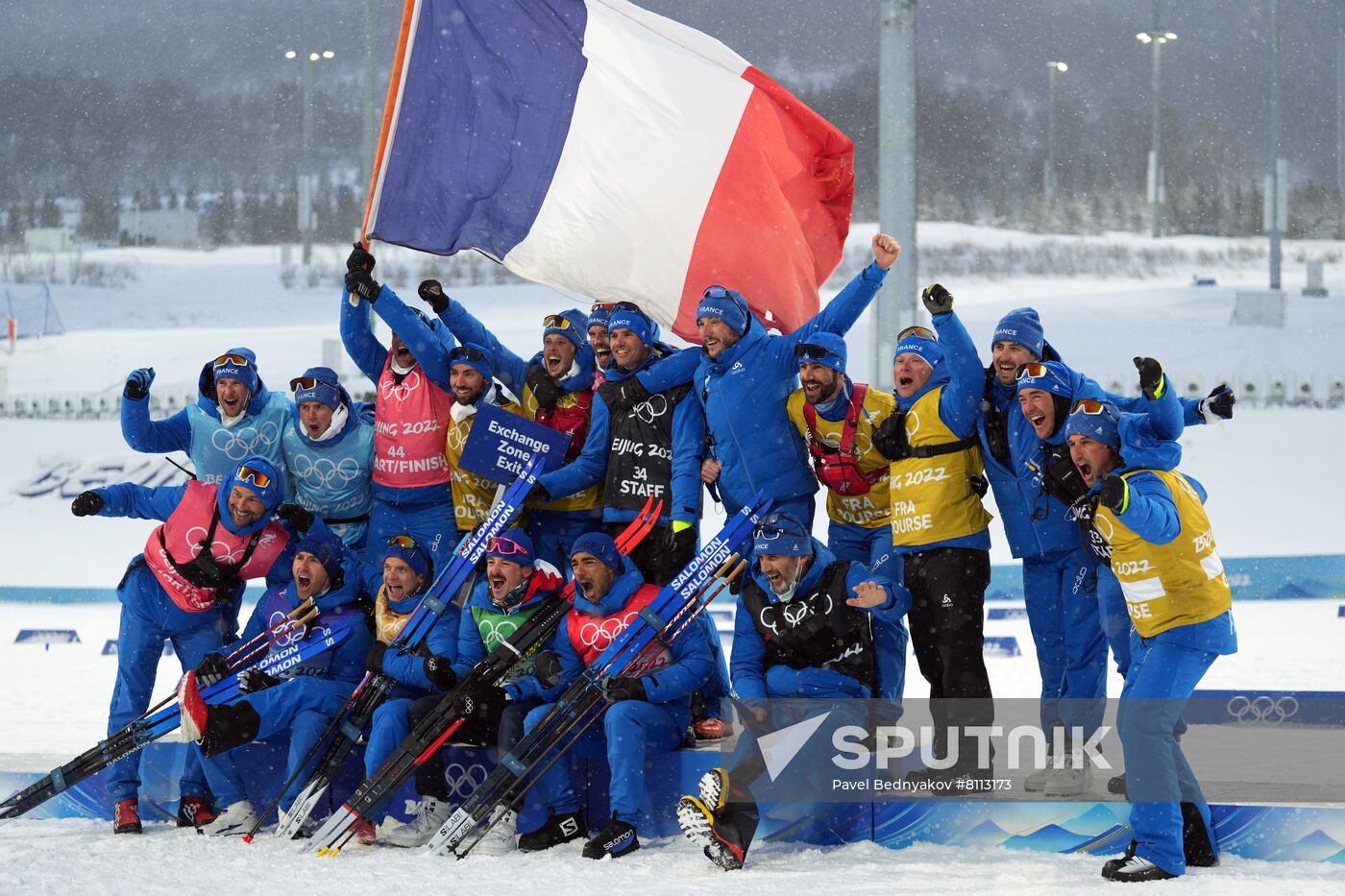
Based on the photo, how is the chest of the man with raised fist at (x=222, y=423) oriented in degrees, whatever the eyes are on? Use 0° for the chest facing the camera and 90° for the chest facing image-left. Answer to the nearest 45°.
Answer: approximately 0°

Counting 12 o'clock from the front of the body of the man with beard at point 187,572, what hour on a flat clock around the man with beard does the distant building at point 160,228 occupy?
The distant building is roughly at 6 o'clock from the man with beard.

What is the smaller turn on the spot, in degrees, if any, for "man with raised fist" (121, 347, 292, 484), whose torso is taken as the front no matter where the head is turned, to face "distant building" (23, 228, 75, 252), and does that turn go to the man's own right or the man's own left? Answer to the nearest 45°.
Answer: approximately 180°

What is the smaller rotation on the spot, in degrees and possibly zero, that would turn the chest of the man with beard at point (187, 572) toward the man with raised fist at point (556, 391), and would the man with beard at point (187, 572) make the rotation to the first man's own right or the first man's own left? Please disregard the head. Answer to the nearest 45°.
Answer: approximately 90° to the first man's own left

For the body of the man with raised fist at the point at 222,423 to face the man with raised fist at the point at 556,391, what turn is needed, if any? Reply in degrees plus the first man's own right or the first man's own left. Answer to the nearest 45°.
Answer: approximately 90° to the first man's own left

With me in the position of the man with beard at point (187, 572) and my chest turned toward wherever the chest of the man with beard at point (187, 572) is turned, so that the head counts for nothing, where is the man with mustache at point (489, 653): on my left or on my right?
on my left

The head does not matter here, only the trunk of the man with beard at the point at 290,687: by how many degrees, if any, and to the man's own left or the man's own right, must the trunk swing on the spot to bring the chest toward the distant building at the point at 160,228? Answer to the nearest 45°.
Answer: approximately 135° to the man's own right

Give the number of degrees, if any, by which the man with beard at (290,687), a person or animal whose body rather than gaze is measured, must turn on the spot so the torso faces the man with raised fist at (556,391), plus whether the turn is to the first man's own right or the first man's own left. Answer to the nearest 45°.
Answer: approximately 135° to the first man's own left

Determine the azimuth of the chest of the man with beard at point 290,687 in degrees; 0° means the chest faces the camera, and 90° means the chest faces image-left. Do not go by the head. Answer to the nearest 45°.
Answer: approximately 45°

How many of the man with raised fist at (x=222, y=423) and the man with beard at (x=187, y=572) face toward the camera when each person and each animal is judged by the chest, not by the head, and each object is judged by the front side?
2

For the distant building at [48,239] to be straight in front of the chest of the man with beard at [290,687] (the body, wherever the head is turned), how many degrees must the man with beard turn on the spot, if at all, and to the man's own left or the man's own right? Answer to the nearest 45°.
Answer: approximately 135° to the man's own right

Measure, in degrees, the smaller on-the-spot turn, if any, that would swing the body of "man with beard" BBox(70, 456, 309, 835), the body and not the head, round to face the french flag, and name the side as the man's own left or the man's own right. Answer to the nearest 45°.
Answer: approximately 90° to the man's own left
